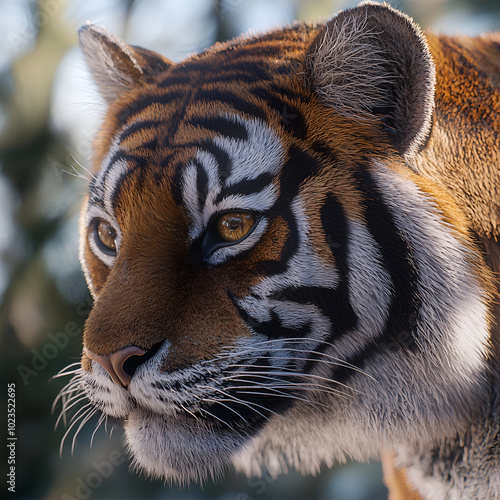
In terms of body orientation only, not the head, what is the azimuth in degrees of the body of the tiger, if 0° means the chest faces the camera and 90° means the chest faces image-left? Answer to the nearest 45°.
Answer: approximately 45°
